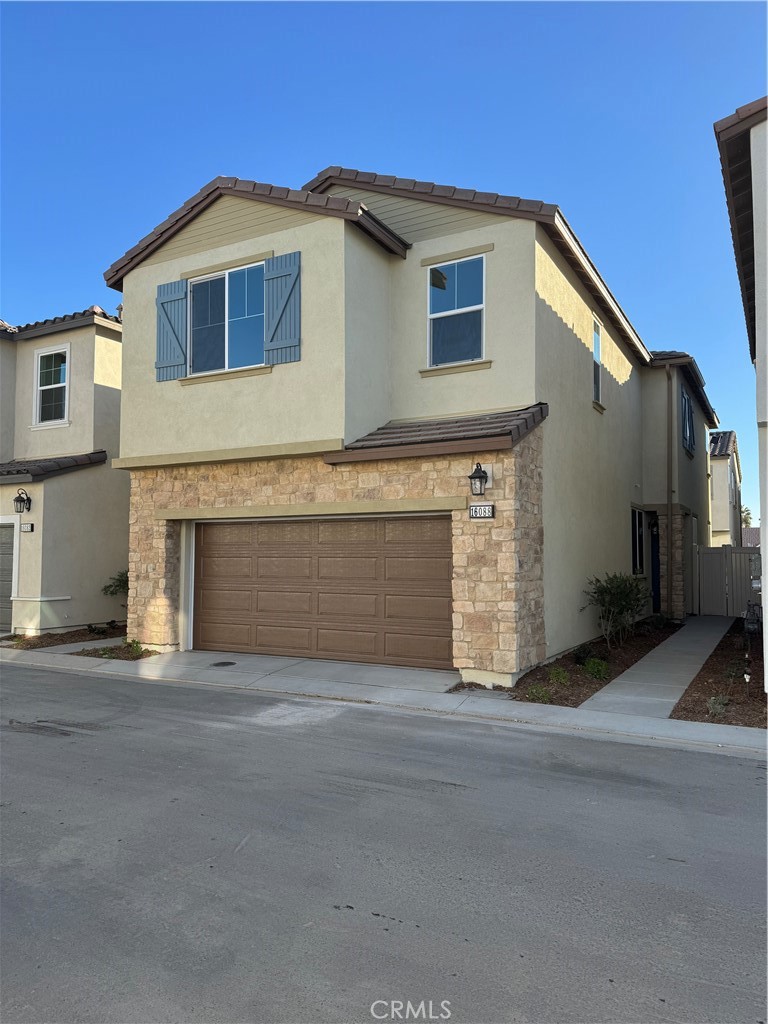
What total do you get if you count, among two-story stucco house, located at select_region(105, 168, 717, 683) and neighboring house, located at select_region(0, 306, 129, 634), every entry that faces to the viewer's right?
0

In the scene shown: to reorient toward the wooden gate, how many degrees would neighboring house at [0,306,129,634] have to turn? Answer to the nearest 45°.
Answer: approximately 135° to its left

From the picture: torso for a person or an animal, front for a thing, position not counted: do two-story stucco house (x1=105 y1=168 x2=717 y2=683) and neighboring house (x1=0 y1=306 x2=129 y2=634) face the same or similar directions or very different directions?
same or similar directions

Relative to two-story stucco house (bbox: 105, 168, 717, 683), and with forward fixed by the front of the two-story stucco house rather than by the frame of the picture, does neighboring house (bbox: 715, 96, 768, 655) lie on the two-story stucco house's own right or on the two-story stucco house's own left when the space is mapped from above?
on the two-story stucco house's own left

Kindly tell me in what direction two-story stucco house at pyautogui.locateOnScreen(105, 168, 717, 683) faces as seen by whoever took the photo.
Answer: facing the viewer and to the left of the viewer

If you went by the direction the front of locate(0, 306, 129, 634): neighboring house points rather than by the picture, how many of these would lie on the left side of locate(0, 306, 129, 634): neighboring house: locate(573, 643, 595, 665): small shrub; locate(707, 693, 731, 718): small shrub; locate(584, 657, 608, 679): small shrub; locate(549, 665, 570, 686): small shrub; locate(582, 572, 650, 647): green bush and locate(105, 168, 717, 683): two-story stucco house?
6

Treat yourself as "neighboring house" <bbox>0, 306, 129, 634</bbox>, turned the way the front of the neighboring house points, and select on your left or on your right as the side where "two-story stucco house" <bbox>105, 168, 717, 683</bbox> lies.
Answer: on your left

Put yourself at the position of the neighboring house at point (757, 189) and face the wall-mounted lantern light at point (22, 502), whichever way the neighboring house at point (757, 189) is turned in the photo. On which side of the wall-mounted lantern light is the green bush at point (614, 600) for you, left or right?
right

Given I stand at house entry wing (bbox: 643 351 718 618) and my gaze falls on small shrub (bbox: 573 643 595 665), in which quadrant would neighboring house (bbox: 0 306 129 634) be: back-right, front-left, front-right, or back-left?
front-right

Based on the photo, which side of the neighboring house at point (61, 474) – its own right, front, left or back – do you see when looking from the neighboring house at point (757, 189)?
left
